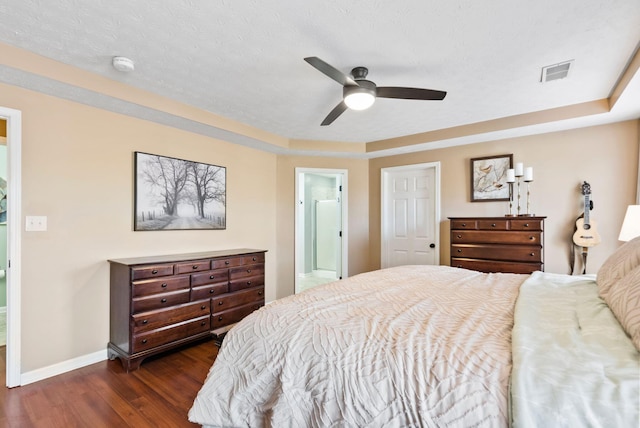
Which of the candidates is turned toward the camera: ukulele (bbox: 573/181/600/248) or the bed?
the ukulele

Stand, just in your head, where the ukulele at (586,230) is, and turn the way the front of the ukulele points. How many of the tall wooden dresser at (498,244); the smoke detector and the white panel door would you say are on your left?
0

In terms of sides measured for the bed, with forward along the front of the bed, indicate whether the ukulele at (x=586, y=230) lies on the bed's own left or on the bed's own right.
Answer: on the bed's own right

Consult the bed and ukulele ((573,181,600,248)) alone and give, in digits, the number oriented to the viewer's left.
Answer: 1

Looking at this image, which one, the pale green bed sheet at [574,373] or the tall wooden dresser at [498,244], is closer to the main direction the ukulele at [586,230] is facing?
the pale green bed sheet

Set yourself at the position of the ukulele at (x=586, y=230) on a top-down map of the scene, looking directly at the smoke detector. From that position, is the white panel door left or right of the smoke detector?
right

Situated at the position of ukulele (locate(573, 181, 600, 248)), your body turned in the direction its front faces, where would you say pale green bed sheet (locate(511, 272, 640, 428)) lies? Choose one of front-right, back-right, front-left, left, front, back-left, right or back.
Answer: front

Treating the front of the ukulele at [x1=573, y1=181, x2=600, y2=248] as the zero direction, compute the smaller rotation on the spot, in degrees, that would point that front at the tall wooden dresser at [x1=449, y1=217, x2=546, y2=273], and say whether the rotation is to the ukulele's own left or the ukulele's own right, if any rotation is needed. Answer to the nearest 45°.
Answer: approximately 45° to the ukulele's own right

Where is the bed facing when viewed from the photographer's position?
facing to the left of the viewer

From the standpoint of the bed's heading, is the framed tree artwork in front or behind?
in front

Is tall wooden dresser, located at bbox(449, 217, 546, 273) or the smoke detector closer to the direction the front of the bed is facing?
the smoke detector

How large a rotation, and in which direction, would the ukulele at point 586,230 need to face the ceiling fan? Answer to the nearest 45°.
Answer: approximately 45° to its right

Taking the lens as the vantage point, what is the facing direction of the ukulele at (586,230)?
facing the viewer

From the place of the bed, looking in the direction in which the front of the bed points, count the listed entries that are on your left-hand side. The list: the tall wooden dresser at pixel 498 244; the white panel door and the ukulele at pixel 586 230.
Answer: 0

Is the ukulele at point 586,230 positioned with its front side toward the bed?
yes
